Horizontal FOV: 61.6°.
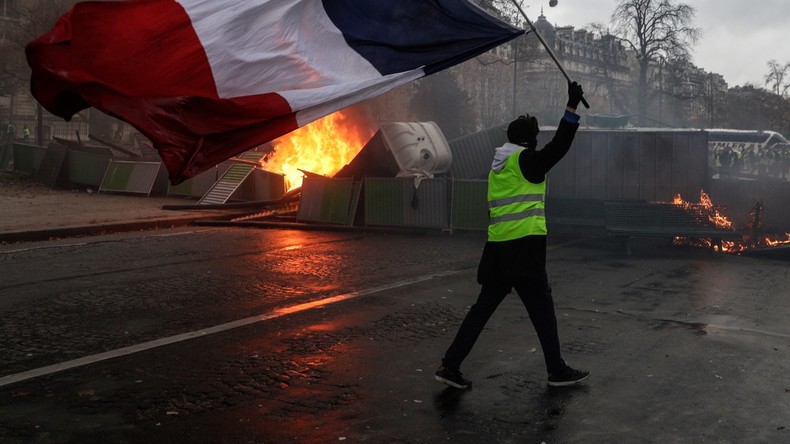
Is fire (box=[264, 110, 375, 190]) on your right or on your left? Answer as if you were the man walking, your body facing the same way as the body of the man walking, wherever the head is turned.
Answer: on your left

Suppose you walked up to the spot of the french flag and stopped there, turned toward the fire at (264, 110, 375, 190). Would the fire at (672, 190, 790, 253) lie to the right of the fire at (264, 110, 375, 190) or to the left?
right
